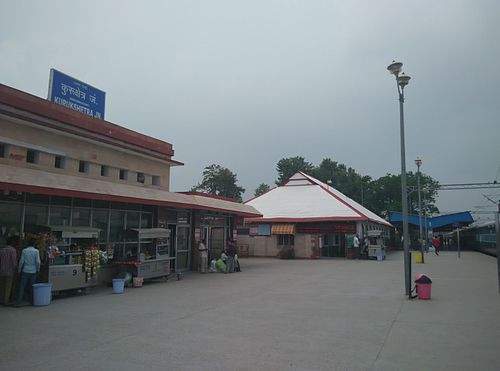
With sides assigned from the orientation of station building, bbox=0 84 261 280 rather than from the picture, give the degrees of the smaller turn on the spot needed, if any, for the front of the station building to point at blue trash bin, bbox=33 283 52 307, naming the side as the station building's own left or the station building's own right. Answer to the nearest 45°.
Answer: approximately 45° to the station building's own right

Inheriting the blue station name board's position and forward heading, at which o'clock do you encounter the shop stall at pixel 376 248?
The shop stall is roughly at 10 o'clock from the blue station name board.

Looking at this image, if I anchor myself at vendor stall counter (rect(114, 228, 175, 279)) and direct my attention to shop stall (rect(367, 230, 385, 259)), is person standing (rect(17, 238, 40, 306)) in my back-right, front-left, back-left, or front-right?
back-right

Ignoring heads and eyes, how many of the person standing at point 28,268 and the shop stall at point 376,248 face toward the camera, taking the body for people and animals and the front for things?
1

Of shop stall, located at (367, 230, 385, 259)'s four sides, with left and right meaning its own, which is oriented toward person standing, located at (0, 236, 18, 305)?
front

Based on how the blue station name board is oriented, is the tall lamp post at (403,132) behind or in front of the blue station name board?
in front

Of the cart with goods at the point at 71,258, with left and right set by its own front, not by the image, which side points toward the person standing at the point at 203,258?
left

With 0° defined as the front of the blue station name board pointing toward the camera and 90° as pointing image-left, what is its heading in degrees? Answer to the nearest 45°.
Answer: approximately 315°
